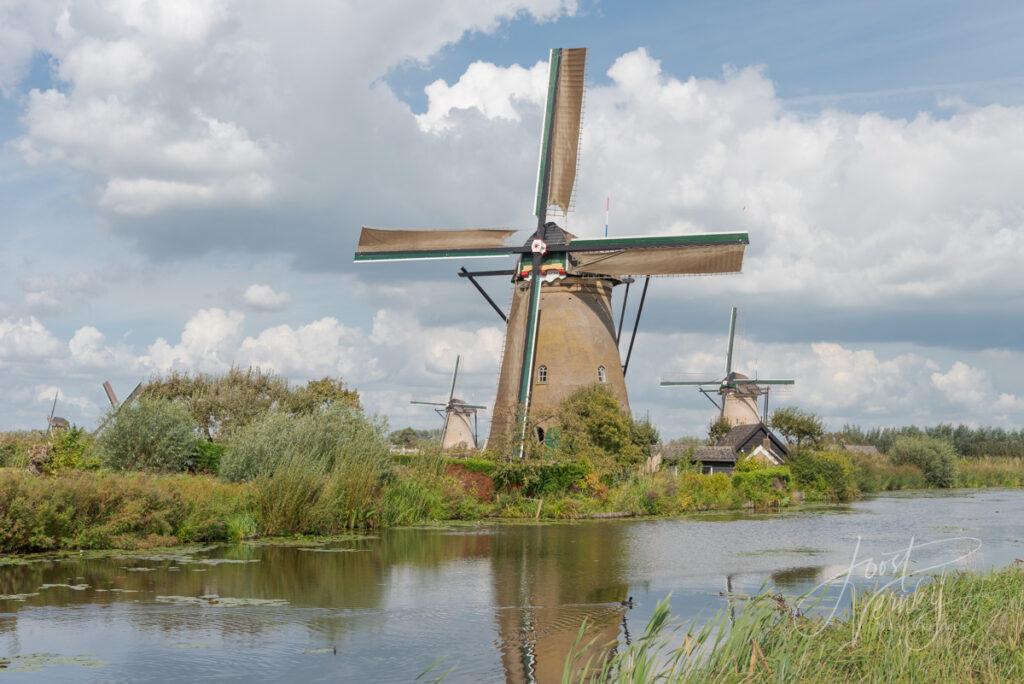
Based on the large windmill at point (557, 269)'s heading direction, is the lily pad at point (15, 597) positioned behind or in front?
in front

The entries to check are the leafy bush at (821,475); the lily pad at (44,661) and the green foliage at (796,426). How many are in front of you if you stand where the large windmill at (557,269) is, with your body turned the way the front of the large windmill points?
1

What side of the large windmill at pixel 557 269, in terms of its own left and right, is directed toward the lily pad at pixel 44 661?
front

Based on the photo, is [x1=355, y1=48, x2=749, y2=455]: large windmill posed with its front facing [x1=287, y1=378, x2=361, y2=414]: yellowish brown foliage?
no

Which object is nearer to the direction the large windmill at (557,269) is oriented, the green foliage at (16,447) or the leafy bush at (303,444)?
the leafy bush

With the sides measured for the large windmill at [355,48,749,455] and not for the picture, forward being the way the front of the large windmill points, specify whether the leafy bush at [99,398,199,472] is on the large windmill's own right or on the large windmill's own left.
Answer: on the large windmill's own right

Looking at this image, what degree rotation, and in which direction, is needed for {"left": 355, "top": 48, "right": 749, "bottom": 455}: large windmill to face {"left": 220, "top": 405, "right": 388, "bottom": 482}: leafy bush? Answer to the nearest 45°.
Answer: approximately 45° to its right

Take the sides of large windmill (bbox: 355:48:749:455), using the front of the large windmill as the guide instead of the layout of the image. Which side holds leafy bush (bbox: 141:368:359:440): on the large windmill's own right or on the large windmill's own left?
on the large windmill's own right

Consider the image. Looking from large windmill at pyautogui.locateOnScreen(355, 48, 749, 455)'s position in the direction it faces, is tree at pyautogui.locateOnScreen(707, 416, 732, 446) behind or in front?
behind

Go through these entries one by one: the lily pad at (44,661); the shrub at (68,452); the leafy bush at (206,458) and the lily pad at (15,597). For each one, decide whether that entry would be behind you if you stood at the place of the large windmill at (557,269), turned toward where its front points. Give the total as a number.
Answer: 0

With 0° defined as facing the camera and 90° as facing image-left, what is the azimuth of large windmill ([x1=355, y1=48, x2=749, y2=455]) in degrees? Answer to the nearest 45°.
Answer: approximately 0°

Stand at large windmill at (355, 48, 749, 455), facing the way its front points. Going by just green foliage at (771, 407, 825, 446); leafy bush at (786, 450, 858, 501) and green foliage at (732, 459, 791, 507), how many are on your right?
0

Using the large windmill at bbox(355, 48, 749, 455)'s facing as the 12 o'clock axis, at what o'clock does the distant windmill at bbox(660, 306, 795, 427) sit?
The distant windmill is roughly at 7 o'clock from the large windmill.
